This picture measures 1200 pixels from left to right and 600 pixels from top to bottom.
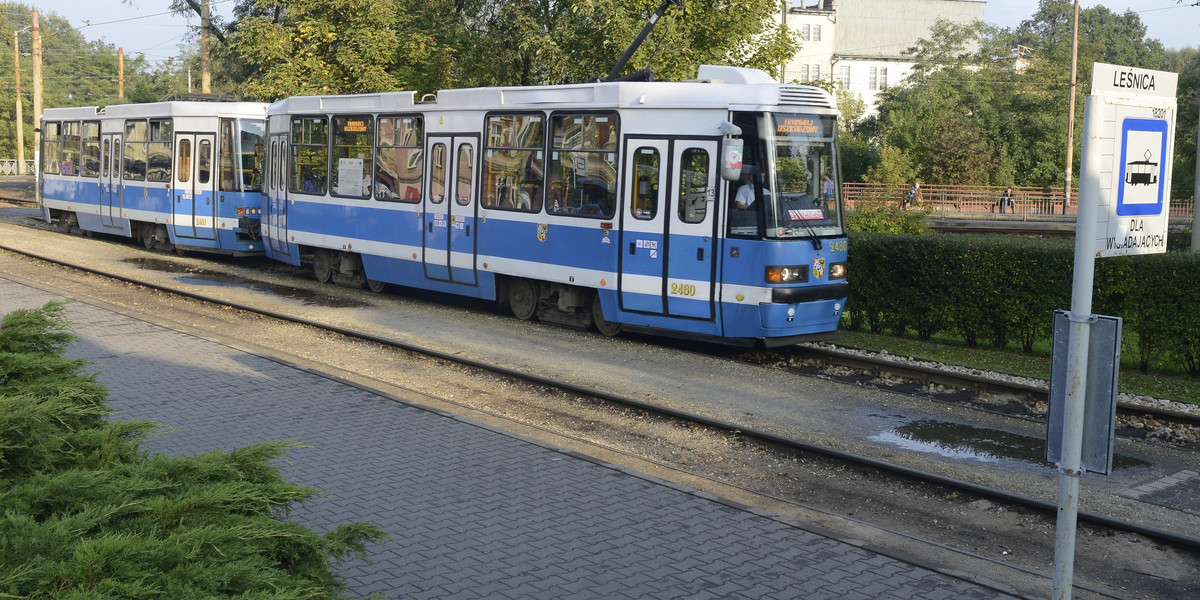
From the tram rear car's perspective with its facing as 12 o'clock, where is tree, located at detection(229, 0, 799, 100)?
The tree is roughly at 11 o'clock from the tram rear car.

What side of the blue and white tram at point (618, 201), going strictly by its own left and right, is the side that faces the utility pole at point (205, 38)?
back

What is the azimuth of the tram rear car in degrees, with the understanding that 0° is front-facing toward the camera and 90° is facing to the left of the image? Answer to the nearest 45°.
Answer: approximately 315°

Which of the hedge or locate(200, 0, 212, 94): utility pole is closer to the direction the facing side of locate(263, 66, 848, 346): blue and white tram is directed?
the hedge

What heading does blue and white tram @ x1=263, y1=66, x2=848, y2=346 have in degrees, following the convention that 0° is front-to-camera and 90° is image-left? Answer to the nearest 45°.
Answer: approximately 315°
